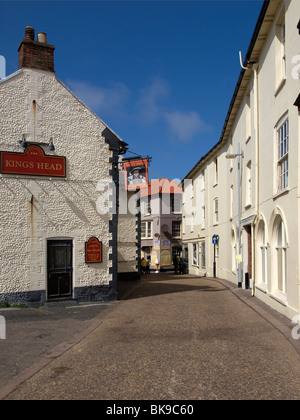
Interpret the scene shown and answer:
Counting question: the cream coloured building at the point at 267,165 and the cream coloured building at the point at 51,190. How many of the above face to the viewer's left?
1

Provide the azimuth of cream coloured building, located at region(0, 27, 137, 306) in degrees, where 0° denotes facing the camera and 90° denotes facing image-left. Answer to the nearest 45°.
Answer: approximately 0°

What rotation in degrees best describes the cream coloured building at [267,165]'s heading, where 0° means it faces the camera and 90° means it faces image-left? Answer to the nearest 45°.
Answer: approximately 90°

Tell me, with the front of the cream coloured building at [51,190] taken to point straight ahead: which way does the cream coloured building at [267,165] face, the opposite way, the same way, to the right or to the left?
to the right

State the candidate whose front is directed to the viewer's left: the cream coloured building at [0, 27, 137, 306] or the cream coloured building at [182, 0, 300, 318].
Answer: the cream coloured building at [182, 0, 300, 318]
